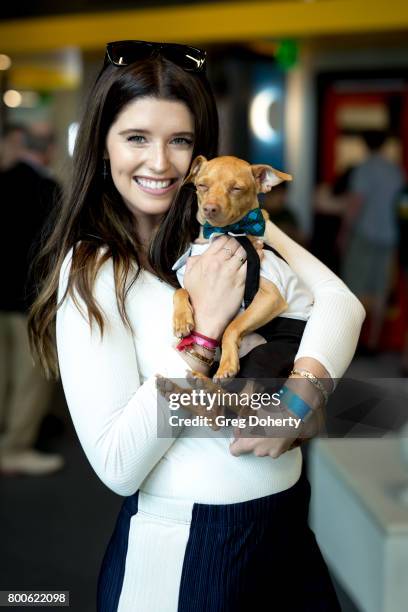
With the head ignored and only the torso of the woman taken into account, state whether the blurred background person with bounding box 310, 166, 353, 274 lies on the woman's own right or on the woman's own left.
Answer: on the woman's own left

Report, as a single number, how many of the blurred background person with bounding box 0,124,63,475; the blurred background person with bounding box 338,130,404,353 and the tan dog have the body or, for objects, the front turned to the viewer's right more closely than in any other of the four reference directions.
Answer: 1

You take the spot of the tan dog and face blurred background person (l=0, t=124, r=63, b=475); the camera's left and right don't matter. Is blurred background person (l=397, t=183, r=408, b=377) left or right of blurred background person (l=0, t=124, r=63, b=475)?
right

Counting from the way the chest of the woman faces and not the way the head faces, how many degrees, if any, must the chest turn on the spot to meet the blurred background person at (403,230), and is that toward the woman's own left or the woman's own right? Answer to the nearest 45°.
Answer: approximately 135° to the woman's own left

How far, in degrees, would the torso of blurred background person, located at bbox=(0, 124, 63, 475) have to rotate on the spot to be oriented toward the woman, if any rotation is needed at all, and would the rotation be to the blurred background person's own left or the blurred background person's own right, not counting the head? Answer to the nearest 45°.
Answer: approximately 90° to the blurred background person's own right

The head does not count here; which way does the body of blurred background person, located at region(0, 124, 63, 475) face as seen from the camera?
to the viewer's right

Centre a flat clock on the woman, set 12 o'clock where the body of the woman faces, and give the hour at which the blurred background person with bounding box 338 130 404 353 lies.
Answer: The blurred background person is roughly at 8 o'clock from the woman.
